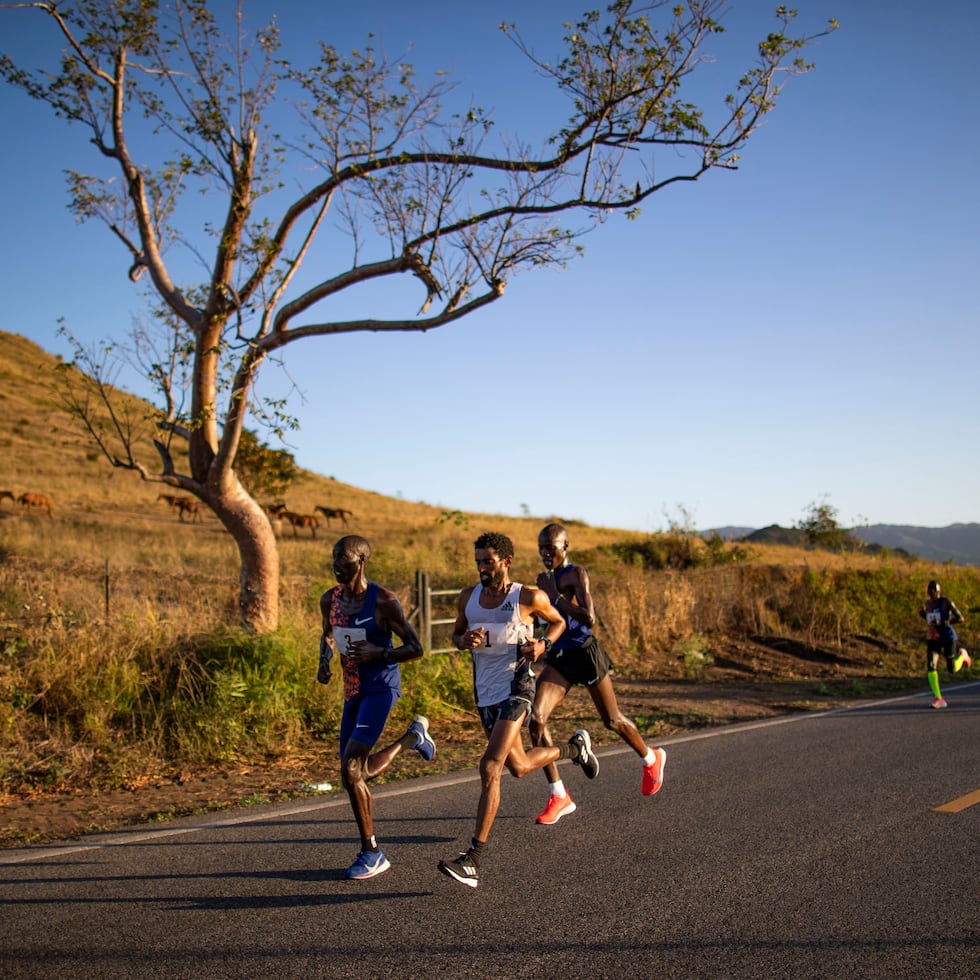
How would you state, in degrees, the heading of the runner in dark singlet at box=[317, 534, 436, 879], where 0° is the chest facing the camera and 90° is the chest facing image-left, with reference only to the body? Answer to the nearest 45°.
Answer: approximately 45°

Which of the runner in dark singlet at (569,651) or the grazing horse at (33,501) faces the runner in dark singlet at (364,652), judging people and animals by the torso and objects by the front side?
the runner in dark singlet at (569,651)

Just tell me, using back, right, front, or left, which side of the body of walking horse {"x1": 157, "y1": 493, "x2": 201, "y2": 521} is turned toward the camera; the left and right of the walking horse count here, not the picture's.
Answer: left

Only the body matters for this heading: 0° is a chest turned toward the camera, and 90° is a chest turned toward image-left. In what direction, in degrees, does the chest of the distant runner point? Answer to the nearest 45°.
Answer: approximately 45°

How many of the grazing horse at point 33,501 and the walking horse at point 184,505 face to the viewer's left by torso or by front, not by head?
2

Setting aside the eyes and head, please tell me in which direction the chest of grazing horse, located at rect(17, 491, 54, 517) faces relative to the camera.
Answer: to the viewer's left

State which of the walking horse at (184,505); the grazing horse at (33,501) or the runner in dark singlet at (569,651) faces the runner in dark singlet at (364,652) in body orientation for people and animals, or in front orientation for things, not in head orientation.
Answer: the runner in dark singlet at (569,651)

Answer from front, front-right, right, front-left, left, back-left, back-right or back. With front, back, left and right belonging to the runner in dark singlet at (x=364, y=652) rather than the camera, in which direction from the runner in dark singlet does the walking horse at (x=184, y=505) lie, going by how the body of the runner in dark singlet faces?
back-right

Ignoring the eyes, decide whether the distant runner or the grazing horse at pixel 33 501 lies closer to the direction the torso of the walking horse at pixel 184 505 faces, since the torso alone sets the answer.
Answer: the grazing horse

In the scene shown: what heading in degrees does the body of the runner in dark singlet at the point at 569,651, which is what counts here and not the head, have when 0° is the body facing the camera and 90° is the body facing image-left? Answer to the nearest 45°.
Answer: approximately 45°

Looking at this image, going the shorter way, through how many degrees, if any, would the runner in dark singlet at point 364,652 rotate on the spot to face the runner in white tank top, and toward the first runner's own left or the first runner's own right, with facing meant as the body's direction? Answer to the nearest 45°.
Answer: approximately 135° to the first runner's own left

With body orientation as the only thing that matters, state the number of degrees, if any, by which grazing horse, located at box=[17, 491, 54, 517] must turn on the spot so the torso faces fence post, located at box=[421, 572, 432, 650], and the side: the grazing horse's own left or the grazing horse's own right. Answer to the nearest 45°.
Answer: approximately 90° to the grazing horse's own left

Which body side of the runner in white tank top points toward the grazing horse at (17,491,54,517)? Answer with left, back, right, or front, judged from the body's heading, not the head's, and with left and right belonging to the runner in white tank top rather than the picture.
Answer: right

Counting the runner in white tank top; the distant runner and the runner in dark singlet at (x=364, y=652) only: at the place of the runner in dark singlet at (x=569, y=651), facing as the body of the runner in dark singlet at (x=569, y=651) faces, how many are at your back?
1

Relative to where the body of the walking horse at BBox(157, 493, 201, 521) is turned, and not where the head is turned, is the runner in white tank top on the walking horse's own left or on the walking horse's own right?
on the walking horse's own left
